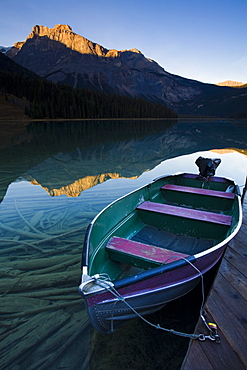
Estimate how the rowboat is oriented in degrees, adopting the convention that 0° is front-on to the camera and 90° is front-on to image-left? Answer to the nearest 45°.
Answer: approximately 45°

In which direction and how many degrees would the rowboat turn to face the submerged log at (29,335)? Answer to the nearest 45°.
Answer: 0° — it already faces it
